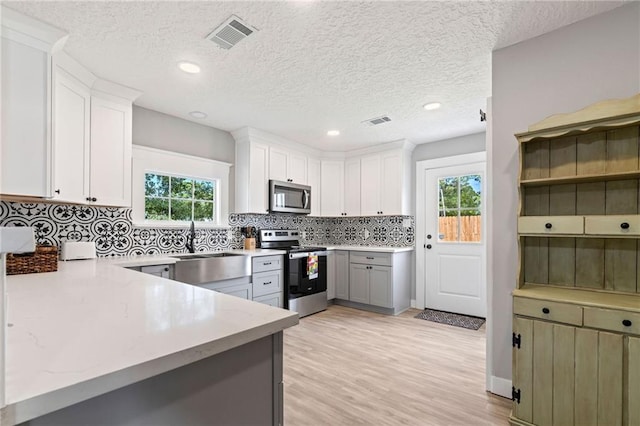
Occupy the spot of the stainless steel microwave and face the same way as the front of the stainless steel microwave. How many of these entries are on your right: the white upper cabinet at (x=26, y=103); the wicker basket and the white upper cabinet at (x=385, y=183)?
2

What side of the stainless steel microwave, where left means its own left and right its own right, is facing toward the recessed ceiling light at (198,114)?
right

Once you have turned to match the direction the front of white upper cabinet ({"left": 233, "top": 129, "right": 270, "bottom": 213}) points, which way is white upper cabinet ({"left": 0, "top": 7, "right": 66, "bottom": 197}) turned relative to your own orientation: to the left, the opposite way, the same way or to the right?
to the left

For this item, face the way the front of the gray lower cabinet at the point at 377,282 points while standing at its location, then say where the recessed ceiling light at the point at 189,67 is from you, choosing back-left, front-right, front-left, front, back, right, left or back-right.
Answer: front

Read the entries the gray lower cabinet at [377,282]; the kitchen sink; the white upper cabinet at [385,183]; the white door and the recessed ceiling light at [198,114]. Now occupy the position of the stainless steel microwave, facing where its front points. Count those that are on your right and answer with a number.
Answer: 2

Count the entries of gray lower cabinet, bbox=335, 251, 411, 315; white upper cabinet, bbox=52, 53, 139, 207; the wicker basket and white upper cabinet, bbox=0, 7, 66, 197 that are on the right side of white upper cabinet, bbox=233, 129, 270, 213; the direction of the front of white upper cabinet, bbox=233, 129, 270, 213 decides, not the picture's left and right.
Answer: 3

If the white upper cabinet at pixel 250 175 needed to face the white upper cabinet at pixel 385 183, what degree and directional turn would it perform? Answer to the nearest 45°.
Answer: approximately 45° to its left

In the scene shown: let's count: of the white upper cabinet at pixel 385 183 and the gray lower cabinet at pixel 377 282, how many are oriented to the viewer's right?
0

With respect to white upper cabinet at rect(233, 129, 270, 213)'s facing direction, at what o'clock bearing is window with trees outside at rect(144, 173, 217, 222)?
The window with trees outside is roughly at 4 o'clock from the white upper cabinet.

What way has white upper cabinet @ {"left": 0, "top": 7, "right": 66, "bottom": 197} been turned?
to the viewer's right

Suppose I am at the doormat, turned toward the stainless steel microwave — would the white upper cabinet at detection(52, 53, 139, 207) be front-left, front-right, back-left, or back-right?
front-left

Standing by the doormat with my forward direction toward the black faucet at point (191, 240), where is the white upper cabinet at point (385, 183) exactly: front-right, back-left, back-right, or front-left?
front-right
